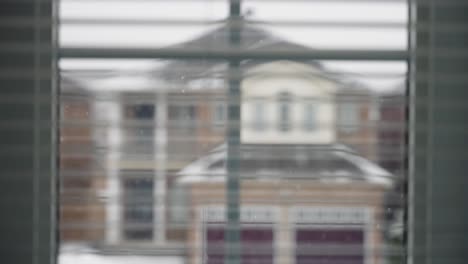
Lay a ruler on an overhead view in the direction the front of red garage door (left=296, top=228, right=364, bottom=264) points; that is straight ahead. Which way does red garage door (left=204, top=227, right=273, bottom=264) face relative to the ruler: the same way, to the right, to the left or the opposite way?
the same way

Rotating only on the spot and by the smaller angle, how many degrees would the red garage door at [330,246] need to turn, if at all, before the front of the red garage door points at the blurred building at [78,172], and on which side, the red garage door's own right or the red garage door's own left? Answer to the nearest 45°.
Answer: approximately 90° to the red garage door's own right

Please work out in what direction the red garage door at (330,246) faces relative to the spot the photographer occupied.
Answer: facing the viewer

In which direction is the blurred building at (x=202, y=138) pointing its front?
toward the camera

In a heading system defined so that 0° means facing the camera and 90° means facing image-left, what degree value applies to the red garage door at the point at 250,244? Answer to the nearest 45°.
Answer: approximately 0°
